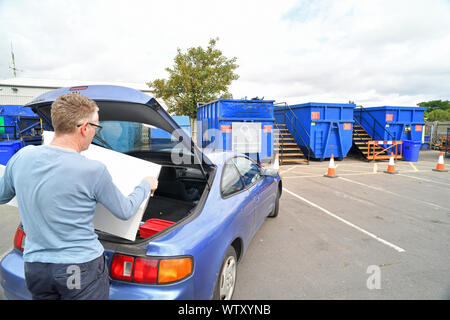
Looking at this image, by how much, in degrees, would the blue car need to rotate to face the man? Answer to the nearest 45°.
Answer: approximately 180°

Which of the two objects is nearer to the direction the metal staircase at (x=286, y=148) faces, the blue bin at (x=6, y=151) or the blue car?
the blue car

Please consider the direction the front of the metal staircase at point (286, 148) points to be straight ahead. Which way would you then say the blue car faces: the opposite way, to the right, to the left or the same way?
the opposite way

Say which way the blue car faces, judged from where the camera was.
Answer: facing away from the viewer and to the right of the viewer

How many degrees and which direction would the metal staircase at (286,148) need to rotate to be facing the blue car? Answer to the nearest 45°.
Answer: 0° — it already faces it

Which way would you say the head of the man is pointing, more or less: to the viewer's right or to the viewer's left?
to the viewer's right

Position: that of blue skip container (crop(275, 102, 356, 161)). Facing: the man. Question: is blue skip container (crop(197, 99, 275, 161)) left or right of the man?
right

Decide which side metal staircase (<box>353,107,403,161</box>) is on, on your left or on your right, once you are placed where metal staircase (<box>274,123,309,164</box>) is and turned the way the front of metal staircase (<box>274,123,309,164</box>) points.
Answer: on your left

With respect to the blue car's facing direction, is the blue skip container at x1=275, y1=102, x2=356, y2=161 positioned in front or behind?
in front

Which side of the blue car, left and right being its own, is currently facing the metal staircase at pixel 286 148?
front

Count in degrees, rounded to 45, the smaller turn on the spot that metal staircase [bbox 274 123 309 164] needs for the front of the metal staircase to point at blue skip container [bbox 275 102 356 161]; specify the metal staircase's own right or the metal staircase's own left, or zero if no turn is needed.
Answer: approximately 90° to the metal staircase's own left

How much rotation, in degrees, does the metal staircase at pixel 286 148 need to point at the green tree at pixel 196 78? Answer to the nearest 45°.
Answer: approximately 135° to its right

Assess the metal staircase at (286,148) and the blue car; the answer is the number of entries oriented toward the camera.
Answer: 1

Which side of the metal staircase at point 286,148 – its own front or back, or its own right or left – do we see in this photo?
front
